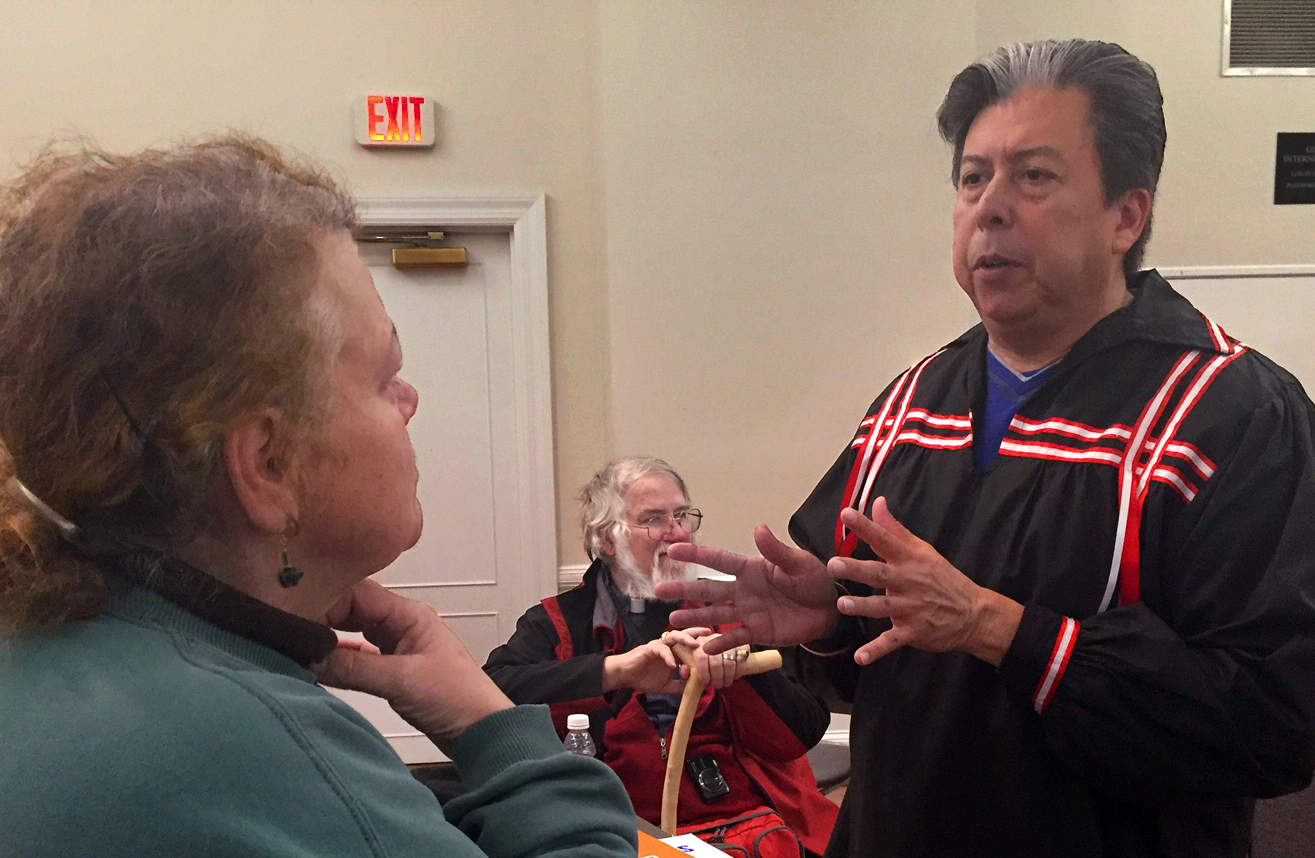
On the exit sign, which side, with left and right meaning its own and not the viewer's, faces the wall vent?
left

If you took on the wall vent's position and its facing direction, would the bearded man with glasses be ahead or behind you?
ahead

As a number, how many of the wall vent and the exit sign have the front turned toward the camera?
2

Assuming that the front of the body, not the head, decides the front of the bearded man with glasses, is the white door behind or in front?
behind

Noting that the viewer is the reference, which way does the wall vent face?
facing the viewer

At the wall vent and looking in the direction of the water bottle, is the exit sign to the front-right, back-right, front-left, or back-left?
front-right

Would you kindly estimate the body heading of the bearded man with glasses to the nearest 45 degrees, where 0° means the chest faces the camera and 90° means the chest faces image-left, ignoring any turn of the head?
approximately 315°

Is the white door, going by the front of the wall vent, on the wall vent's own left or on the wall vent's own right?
on the wall vent's own right

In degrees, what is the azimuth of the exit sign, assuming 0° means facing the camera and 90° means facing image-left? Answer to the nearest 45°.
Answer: approximately 0°

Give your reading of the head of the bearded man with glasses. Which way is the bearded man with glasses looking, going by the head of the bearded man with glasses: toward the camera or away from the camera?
toward the camera

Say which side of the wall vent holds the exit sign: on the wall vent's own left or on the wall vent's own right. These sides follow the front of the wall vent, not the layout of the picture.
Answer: on the wall vent's own right
